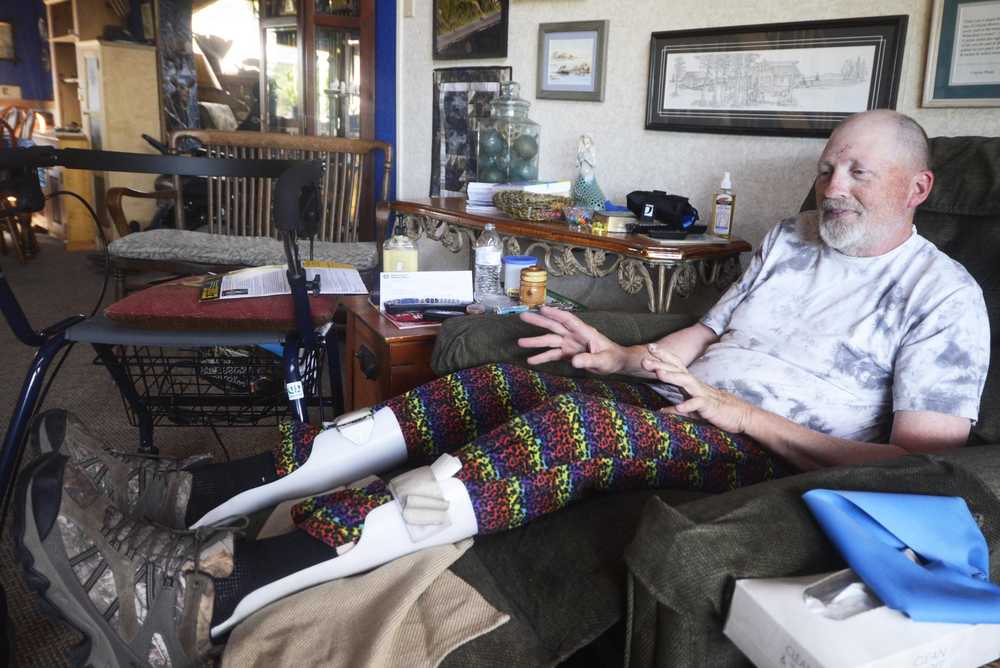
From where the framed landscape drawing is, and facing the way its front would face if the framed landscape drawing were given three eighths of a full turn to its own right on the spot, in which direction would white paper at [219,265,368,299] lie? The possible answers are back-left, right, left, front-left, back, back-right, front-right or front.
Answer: back-left

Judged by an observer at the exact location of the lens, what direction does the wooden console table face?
facing the viewer and to the left of the viewer

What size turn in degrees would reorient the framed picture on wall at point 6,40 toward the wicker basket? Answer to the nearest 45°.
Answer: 0° — it already faces it

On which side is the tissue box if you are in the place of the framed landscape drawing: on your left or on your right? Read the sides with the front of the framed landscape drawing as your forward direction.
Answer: on your left

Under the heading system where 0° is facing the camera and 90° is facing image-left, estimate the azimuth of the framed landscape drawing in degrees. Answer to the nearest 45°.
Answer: approximately 45°

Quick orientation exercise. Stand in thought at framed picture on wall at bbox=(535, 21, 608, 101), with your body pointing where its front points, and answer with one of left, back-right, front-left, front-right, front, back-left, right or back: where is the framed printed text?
left

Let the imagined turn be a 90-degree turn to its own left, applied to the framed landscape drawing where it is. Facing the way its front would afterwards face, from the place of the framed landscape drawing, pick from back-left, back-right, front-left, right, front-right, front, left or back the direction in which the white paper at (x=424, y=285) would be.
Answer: right

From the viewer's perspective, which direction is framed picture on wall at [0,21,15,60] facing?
toward the camera

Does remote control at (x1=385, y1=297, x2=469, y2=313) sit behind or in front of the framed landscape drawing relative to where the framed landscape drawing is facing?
in front

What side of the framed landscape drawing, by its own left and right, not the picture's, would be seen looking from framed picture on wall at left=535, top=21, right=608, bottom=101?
right

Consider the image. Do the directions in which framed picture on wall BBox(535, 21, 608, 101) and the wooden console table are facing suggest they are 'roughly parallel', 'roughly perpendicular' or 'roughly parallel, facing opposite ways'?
roughly parallel

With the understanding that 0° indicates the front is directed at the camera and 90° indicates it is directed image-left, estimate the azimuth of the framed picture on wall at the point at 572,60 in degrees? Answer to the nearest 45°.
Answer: approximately 45°

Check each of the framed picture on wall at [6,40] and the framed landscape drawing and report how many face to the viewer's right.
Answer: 0

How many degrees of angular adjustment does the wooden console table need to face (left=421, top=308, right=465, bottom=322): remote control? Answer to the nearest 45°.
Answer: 0° — it already faces it

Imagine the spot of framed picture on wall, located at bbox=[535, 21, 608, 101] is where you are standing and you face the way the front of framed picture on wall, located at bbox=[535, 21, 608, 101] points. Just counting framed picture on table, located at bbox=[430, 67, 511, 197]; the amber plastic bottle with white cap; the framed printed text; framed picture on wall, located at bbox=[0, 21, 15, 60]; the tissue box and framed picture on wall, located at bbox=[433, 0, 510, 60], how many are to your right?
3

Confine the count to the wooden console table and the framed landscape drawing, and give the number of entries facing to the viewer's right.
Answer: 0

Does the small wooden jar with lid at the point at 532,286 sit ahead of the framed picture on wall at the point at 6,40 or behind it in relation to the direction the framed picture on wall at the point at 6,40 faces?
ahead

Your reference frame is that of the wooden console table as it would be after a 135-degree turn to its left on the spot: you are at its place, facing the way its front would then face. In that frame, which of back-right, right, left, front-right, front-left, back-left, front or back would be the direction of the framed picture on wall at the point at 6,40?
back-left
